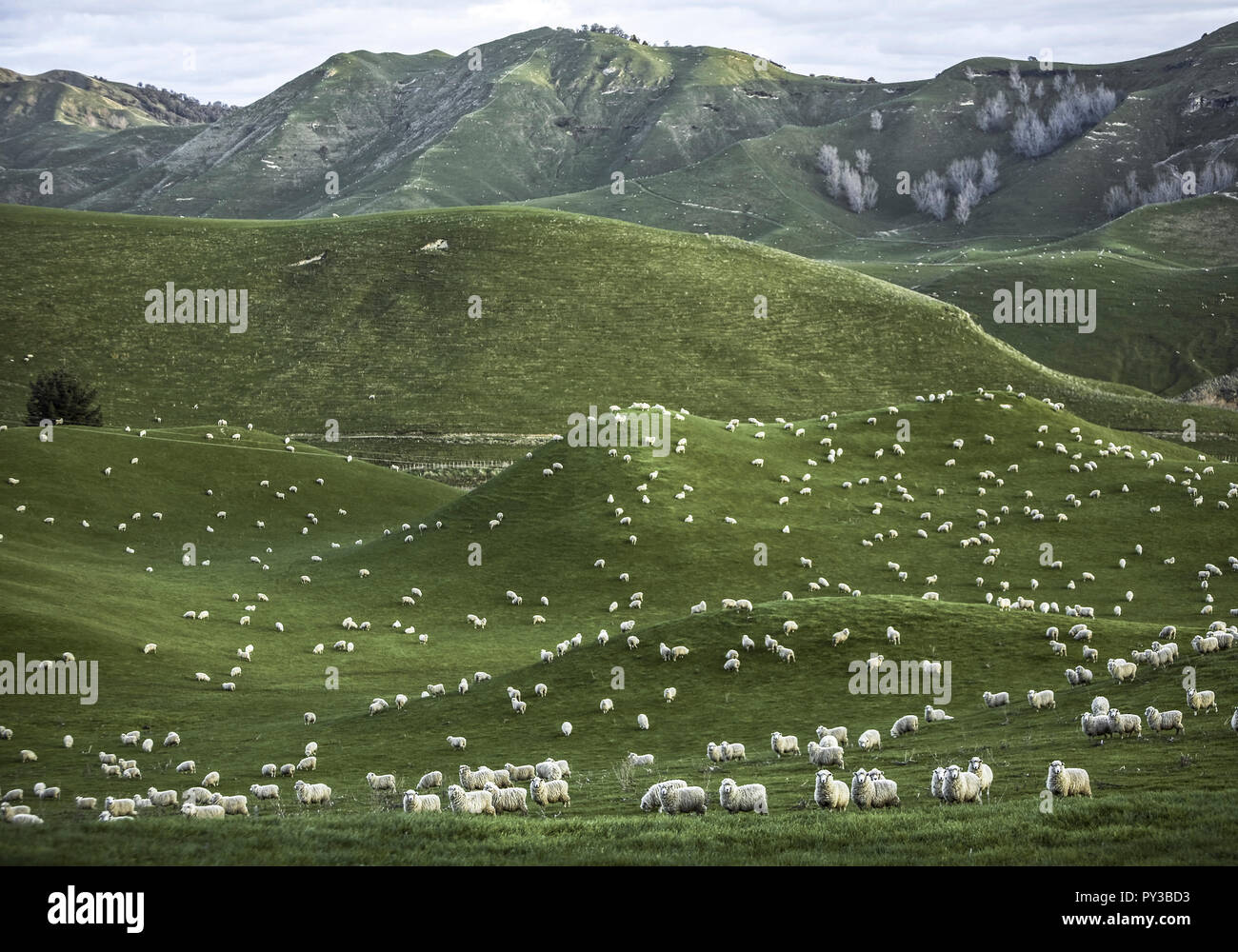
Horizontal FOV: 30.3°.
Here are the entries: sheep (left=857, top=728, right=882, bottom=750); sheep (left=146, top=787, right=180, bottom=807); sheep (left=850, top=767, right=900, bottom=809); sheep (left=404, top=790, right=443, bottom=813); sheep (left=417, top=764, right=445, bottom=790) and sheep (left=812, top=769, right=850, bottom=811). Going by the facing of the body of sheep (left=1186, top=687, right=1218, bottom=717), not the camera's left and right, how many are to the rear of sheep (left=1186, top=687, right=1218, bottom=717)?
0

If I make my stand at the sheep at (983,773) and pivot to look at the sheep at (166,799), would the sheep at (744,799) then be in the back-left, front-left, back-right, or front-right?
front-left

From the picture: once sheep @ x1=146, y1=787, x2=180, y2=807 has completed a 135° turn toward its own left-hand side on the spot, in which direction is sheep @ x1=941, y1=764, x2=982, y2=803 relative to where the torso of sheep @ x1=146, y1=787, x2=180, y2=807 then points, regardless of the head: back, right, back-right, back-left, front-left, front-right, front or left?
front

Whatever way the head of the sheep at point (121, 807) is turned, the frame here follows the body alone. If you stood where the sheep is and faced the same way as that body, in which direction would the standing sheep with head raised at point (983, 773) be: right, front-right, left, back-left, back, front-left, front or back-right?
back-left

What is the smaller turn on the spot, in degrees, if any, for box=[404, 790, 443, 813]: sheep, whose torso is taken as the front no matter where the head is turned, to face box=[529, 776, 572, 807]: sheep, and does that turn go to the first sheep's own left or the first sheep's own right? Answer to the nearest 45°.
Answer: approximately 135° to the first sheep's own left

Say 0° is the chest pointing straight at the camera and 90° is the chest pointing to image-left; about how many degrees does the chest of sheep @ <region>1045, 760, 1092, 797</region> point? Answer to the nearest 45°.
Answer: approximately 45°

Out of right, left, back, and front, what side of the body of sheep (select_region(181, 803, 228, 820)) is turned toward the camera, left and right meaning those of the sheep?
left

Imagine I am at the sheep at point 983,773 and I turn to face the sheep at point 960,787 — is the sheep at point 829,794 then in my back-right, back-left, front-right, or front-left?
front-right

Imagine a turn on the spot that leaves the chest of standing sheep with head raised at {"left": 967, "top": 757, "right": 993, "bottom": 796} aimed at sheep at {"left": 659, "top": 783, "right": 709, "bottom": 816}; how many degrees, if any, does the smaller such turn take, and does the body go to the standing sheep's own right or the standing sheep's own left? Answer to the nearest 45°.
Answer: approximately 45° to the standing sheep's own right
